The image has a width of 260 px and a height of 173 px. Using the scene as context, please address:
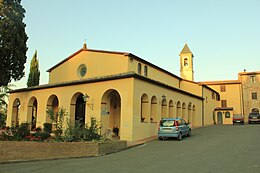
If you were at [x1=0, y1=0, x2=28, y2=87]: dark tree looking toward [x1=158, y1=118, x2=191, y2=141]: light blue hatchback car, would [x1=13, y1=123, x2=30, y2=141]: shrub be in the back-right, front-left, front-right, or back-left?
front-right

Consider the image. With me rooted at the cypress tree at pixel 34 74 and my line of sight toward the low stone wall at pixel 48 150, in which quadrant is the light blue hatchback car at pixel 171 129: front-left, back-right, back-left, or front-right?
front-left

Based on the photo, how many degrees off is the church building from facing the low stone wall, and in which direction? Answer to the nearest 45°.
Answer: approximately 45° to its left

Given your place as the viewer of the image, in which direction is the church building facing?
facing the viewer and to the left of the viewer

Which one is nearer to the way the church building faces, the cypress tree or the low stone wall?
the low stone wall

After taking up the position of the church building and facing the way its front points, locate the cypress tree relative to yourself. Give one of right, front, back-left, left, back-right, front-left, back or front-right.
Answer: right
